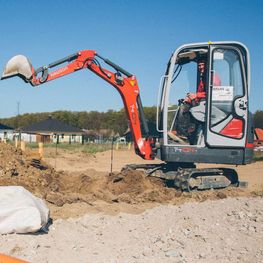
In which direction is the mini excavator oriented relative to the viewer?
to the viewer's left

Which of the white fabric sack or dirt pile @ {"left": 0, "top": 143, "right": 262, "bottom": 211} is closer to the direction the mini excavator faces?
the dirt pile

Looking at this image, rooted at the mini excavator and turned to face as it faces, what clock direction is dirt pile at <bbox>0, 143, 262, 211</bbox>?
The dirt pile is roughly at 12 o'clock from the mini excavator.

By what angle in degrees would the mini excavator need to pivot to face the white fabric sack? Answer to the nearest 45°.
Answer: approximately 45° to its left
